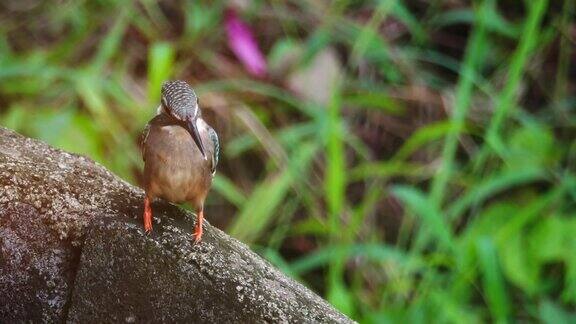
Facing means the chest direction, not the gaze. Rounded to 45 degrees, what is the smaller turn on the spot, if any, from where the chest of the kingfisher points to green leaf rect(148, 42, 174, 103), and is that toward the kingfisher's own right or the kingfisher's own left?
approximately 180°

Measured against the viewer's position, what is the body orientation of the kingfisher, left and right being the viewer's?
facing the viewer

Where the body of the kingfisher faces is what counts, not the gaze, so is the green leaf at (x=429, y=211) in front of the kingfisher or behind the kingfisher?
behind

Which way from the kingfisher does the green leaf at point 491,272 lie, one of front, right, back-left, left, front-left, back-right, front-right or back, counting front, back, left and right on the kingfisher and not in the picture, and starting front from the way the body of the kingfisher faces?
back-left

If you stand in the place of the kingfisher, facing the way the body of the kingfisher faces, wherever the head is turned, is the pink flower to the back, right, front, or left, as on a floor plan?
back
